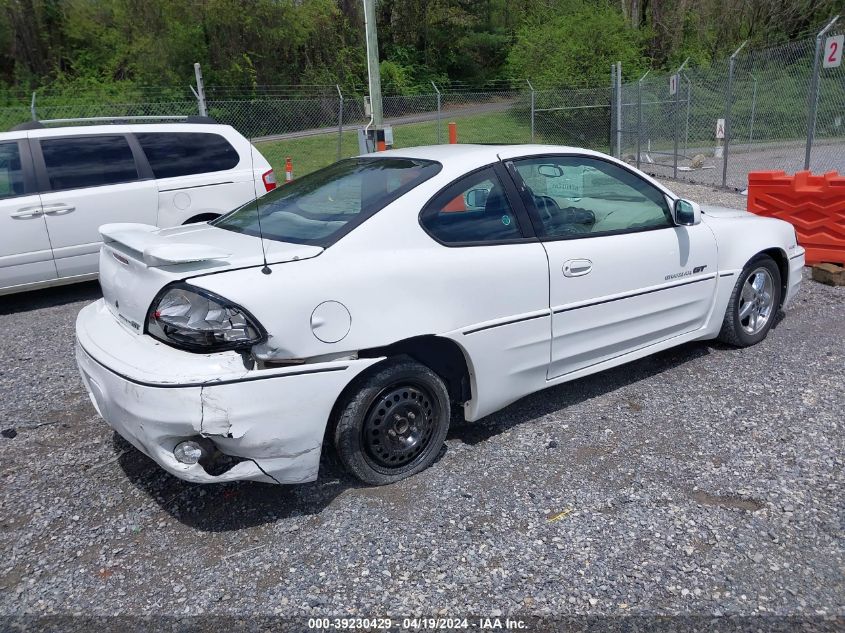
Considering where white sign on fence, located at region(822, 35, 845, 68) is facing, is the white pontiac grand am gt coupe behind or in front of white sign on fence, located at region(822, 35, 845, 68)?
in front

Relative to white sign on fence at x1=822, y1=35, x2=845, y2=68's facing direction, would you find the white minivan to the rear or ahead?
ahead

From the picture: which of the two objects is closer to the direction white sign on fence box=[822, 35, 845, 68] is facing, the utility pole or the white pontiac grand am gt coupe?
the white pontiac grand am gt coupe

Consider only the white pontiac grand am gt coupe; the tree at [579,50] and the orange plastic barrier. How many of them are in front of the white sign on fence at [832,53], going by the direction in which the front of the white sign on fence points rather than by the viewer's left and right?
2

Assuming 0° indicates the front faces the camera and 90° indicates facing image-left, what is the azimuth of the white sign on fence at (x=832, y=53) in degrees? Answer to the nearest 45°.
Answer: approximately 0°

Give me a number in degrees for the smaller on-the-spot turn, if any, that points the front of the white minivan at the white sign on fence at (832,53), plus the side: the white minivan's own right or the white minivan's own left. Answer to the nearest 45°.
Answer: approximately 180°

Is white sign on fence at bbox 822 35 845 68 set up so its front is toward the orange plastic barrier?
yes

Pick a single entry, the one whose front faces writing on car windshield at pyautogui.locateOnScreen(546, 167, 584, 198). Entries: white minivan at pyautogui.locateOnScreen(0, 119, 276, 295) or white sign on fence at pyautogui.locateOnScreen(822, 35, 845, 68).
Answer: the white sign on fence

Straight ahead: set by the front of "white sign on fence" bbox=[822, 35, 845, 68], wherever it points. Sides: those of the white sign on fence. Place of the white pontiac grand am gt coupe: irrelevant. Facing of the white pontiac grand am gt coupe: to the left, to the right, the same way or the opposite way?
the opposite way

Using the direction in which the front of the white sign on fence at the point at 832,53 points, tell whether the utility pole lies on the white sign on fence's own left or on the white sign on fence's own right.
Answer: on the white sign on fence's own right

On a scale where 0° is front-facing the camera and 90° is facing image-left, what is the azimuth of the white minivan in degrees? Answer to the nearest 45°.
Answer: approximately 90°

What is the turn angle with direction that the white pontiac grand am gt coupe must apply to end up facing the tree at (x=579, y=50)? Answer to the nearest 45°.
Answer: approximately 45° to its left
